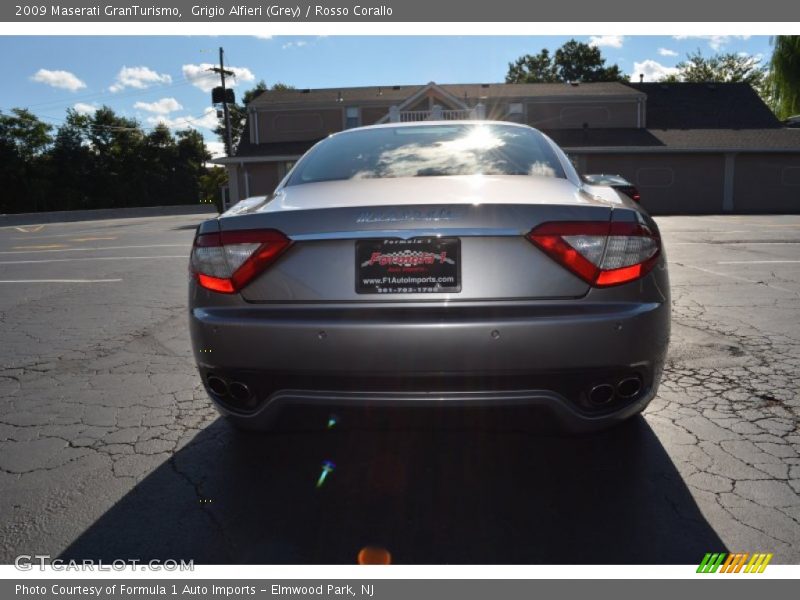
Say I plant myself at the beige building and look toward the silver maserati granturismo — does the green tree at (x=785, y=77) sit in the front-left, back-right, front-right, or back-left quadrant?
back-left

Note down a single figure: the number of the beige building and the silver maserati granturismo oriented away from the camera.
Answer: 1

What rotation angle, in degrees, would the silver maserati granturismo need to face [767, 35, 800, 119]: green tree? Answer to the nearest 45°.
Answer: approximately 45° to its right

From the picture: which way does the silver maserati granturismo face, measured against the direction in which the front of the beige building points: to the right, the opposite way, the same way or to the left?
the opposite way

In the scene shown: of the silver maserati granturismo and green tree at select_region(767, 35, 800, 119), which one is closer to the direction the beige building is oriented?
the silver maserati granturismo

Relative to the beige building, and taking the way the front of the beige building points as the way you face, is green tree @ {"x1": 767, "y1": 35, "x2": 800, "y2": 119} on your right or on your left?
on your left

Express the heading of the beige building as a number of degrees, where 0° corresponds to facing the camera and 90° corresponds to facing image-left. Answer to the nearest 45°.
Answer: approximately 0°

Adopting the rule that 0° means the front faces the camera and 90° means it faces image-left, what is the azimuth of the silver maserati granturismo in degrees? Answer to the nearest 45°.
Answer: approximately 180°

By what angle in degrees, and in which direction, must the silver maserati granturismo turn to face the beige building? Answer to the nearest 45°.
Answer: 0° — it already faces it
